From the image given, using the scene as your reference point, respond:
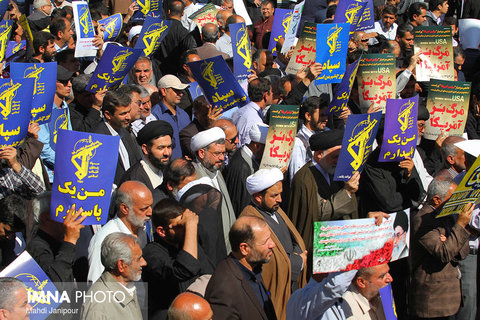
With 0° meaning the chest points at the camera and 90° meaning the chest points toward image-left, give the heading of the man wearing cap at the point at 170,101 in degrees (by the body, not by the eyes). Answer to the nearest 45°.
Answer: approximately 315°

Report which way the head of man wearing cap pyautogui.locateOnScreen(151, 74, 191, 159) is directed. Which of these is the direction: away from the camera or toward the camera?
toward the camera
